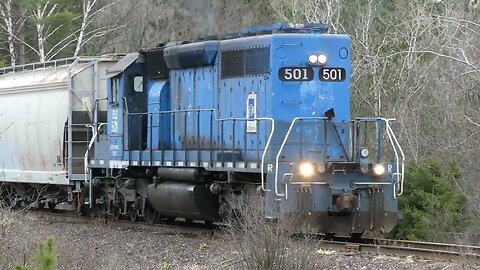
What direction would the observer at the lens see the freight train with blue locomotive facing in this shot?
facing the viewer and to the right of the viewer

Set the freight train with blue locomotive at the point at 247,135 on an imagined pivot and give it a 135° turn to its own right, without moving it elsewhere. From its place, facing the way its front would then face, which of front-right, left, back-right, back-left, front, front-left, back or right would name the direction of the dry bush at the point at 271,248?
left
